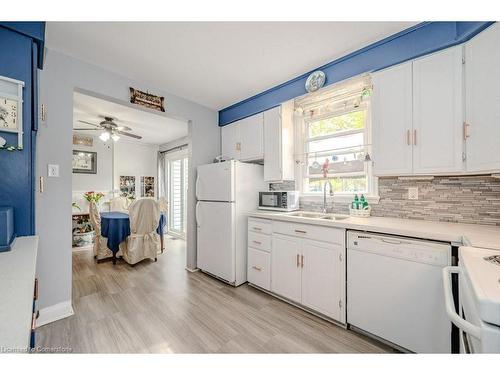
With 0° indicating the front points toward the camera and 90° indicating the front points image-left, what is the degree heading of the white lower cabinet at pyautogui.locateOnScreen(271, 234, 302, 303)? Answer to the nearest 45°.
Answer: approximately 45°

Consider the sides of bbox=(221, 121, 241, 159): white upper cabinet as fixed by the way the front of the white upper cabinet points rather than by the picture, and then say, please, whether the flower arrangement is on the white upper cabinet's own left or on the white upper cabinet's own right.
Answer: on the white upper cabinet's own right

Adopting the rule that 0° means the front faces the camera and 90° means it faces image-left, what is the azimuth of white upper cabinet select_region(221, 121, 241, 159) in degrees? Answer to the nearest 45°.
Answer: approximately 45°

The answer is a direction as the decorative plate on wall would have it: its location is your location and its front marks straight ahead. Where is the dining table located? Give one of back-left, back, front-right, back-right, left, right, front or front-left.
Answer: front-right

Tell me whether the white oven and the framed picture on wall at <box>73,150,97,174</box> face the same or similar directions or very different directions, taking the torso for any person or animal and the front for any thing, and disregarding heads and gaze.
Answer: very different directions

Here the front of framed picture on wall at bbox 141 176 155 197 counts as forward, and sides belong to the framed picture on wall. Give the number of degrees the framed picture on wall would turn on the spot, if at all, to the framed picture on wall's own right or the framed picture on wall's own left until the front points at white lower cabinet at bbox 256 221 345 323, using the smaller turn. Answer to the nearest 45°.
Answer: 0° — it already faces it

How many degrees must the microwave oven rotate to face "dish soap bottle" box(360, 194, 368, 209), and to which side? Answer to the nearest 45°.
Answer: approximately 90° to its left
